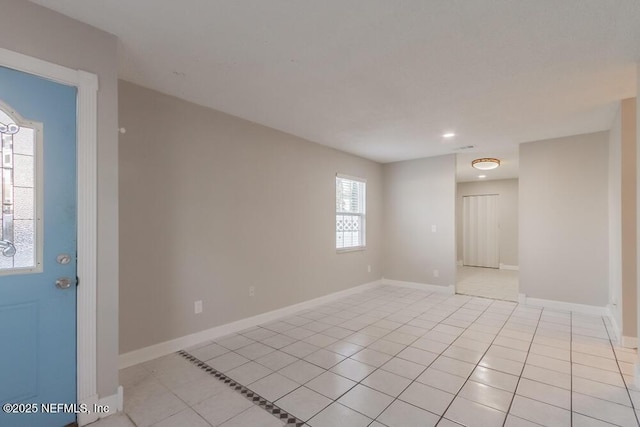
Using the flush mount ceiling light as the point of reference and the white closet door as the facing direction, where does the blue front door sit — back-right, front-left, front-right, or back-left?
back-left

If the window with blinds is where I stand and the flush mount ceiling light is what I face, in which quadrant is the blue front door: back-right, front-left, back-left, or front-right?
back-right

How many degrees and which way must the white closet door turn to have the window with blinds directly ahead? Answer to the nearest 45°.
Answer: approximately 45° to its right

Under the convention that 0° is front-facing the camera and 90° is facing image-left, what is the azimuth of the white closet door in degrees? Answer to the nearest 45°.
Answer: approximately 0°

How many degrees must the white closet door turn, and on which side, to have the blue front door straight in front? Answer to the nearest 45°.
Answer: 0° — it already faces it

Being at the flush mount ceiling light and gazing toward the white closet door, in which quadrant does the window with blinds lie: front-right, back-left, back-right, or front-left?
back-left

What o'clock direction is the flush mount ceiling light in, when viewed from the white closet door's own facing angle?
The flush mount ceiling light is roughly at 12 o'clock from the white closet door.
